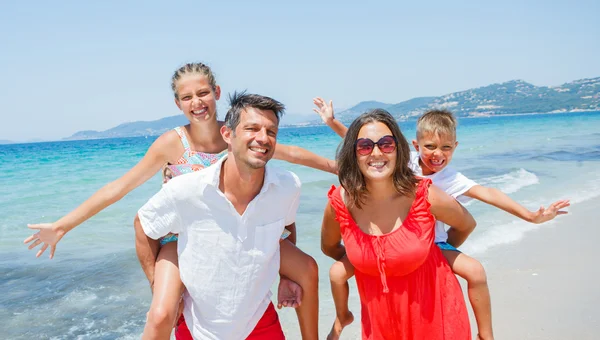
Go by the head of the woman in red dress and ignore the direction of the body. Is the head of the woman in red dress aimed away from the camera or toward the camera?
toward the camera

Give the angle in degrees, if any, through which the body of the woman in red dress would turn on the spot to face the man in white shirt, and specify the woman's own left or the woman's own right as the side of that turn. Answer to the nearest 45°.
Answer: approximately 90° to the woman's own right

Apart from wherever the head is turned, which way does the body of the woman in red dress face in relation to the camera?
toward the camera
